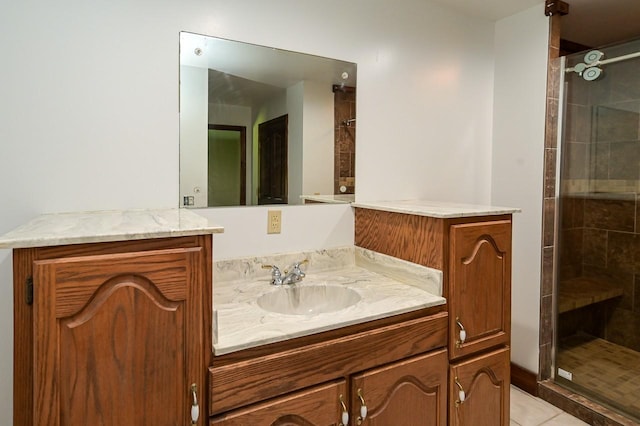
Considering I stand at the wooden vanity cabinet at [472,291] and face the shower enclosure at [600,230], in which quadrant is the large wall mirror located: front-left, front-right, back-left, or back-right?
back-left

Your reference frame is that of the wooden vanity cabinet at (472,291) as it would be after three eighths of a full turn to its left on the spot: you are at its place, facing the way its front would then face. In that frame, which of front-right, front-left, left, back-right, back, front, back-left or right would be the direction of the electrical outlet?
left

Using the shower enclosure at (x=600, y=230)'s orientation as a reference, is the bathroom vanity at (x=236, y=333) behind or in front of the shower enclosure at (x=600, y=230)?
in front

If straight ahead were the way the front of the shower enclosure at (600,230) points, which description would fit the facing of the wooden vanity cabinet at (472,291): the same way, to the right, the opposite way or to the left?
to the left

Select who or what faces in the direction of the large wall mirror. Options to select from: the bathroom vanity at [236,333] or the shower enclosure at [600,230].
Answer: the shower enclosure

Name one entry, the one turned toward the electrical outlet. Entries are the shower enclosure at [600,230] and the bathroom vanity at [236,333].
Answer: the shower enclosure

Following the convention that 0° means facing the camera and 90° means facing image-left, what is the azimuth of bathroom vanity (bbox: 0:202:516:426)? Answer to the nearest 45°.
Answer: approximately 315°

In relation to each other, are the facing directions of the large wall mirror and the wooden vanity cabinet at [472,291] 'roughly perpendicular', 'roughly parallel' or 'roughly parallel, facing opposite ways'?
roughly parallel

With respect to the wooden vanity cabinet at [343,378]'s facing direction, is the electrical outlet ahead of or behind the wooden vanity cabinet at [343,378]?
behind

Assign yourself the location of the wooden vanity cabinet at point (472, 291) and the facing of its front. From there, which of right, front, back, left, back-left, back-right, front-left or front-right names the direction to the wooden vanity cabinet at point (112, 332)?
right

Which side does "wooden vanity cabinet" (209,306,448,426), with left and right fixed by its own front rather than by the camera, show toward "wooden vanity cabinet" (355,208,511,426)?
left

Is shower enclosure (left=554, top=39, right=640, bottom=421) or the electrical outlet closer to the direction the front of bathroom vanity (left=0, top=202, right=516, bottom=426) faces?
the shower enclosure

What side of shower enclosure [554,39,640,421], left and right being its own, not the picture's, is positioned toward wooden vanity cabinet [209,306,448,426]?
front

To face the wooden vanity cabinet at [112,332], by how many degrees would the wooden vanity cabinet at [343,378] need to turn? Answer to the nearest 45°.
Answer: approximately 90° to its right

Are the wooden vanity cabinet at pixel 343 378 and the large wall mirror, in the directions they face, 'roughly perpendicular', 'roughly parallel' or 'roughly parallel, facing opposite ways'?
roughly parallel

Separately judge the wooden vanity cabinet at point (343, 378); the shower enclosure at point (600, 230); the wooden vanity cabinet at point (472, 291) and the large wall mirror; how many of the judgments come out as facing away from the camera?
0
